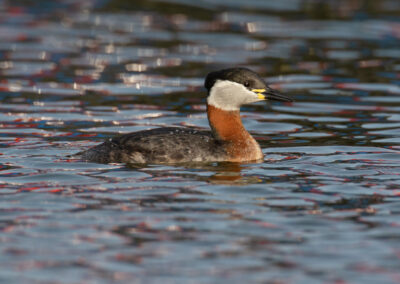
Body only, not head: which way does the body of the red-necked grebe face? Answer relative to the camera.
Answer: to the viewer's right
